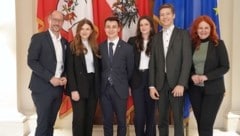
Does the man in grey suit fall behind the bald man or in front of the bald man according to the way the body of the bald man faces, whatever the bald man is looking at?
in front

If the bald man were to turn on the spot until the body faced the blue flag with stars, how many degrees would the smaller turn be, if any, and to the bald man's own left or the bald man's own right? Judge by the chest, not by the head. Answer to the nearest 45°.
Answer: approximately 45° to the bald man's own left

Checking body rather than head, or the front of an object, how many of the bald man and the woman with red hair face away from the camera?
0

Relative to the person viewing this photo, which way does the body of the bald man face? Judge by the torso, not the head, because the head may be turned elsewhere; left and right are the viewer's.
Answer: facing the viewer and to the right of the viewer

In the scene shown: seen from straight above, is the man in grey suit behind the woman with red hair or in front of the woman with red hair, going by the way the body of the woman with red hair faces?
in front

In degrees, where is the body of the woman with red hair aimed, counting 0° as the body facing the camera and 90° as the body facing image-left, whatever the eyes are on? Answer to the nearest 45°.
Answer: approximately 45°

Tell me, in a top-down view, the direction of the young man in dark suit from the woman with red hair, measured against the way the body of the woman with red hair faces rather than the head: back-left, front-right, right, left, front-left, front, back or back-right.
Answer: front-right
